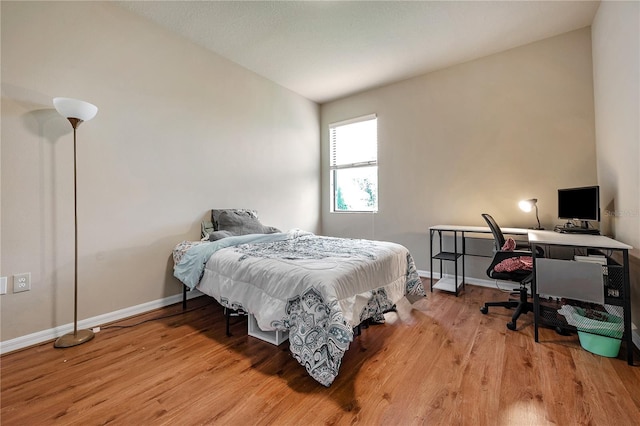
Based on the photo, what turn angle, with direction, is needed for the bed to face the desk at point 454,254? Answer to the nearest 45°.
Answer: approximately 90° to its left

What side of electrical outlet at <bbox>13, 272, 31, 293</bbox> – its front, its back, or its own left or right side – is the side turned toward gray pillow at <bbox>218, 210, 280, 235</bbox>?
left

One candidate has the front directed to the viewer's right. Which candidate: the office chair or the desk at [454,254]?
the office chair

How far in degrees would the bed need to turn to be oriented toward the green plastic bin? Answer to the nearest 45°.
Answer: approximately 45° to its left

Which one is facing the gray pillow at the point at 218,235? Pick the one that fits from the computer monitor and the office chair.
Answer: the computer monitor
